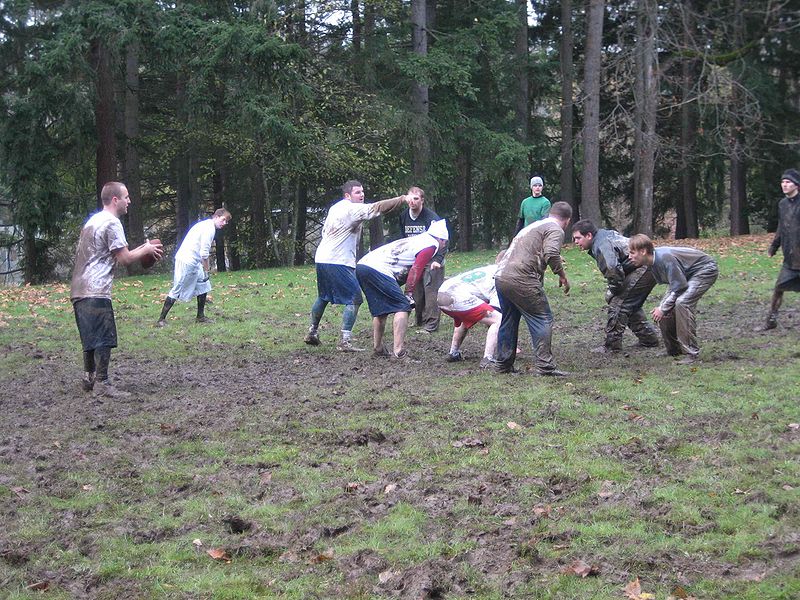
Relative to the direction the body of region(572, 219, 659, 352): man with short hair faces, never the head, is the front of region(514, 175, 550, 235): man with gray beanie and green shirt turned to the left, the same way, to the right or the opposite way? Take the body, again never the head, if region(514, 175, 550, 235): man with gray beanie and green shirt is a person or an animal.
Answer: to the left

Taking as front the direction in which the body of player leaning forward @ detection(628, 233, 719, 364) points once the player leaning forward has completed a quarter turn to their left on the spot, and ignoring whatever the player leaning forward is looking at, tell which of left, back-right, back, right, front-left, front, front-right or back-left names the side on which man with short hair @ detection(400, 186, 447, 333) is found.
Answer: back-right

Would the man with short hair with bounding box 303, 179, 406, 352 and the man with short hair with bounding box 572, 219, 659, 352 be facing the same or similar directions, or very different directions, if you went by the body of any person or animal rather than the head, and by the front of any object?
very different directions

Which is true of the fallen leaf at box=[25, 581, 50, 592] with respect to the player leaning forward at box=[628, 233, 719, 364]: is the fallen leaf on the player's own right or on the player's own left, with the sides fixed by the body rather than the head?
on the player's own left

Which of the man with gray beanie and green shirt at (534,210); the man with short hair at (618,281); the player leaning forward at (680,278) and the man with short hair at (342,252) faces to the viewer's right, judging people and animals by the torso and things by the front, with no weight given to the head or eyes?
the man with short hair at (342,252)

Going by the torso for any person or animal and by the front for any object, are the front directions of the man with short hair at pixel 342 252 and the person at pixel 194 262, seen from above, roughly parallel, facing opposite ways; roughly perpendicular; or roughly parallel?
roughly parallel

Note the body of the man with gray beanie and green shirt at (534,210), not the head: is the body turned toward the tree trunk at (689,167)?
no

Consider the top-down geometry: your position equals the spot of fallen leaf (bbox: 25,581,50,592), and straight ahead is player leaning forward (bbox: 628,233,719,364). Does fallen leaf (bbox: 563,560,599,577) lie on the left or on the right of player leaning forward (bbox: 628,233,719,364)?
right

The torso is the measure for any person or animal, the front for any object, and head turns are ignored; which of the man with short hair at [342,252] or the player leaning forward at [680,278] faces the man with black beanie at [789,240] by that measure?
the man with short hair at [342,252]

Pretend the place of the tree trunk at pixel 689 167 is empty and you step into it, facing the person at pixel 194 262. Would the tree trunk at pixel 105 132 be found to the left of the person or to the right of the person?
right

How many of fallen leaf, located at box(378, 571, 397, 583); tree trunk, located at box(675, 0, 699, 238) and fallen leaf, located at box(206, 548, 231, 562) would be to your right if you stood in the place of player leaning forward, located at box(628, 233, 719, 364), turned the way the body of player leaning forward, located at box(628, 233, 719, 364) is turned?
1

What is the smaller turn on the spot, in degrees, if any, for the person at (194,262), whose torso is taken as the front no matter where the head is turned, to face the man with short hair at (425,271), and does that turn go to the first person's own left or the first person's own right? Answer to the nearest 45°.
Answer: approximately 45° to the first person's own right

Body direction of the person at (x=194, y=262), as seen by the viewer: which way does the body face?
to the viewer's right

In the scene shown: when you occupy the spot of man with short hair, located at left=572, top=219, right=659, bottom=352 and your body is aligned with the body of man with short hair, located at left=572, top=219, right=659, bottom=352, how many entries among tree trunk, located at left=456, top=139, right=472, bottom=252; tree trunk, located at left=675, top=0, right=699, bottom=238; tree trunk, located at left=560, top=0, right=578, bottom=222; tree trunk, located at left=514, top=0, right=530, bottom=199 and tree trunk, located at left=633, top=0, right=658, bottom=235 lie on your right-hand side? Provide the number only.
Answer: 5

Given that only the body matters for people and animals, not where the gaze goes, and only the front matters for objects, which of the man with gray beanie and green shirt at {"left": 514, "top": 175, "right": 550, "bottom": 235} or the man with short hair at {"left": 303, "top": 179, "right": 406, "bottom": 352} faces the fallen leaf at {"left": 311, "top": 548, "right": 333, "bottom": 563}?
the man with gray beanie and green shirt at {"left": 514, "top": 175, "right": 550, "bottom": 235}

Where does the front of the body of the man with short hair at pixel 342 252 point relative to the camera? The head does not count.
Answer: to the viewer's right

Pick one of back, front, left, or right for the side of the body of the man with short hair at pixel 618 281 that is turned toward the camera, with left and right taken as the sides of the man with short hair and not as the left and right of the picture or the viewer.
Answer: left

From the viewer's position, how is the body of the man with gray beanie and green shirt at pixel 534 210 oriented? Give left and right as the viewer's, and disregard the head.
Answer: facing the viewer

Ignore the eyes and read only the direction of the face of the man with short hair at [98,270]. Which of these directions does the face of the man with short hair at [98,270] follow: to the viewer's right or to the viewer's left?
to the viewer's right
